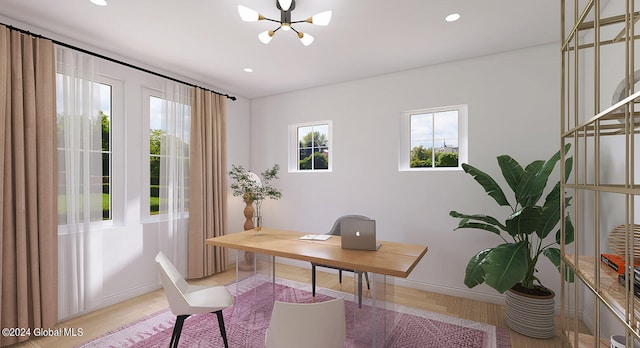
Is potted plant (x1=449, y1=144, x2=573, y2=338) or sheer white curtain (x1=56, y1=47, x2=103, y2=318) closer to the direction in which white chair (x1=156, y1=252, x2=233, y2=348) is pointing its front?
the potted plant

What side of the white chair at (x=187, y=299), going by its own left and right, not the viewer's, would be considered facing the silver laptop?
front

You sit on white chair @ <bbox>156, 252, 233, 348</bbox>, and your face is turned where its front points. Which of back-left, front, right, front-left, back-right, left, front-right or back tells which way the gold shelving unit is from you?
front-right

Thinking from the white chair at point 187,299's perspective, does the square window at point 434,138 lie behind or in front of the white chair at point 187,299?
in front

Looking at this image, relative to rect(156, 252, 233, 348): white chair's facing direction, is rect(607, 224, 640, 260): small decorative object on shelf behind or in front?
in front

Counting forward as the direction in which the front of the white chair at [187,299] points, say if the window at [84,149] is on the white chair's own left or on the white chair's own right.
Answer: on the white chair's own left

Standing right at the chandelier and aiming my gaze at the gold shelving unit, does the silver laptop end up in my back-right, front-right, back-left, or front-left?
front-left

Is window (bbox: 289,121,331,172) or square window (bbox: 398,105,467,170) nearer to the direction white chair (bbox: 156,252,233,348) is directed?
the square window

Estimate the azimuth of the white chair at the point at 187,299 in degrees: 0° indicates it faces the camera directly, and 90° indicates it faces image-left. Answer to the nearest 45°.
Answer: approximately 270°

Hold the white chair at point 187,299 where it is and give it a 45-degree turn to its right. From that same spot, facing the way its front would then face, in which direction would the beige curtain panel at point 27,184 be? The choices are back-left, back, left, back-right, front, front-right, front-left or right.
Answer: back

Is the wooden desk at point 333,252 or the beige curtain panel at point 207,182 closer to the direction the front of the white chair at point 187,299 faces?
the wooden desk

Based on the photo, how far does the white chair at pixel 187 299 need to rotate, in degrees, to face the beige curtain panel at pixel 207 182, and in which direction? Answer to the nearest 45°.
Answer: approximately 90° to its left

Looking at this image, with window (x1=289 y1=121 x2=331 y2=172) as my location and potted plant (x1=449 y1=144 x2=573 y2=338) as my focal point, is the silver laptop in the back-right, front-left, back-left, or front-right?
front-right

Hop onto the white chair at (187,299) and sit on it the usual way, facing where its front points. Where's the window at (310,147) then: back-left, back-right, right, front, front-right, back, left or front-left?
front-left

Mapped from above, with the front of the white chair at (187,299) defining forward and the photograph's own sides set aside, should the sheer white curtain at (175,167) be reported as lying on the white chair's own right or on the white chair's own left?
on the white chair's own left

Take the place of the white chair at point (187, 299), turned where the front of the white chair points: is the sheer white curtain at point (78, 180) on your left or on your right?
on your left

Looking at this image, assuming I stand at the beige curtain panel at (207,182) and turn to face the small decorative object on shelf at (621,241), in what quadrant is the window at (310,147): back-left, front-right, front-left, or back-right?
front-left
